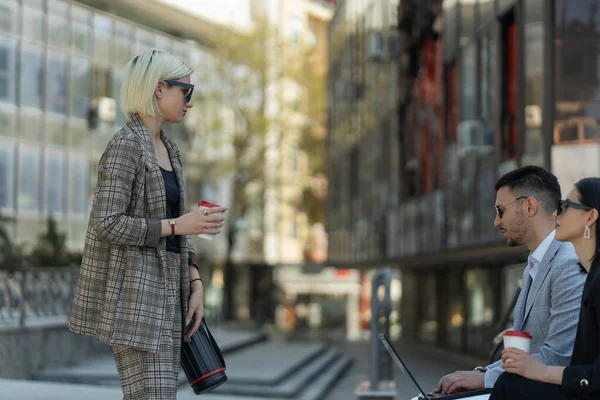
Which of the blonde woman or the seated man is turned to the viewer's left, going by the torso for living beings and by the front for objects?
the seated man

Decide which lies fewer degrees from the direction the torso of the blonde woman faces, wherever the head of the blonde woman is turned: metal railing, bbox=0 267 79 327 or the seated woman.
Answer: the seated woman

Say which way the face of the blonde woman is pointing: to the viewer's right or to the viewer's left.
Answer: to the viewer's right

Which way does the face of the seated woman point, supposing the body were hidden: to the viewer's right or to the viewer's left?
to the viewer's left

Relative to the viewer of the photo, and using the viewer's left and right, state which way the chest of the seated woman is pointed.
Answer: facing to the left of the viewer

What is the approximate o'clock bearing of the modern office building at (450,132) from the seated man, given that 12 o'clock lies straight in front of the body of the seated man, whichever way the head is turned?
The modern office building is roughly at 3 o'clock from the seated man.

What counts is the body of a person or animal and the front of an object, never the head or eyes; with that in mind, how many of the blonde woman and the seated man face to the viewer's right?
1

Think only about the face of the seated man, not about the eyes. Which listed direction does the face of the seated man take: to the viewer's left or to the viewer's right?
to the viewer's left

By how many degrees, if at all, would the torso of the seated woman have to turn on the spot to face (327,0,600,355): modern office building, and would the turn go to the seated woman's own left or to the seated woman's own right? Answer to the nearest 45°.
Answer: approximately 90° to the seated woman's own right

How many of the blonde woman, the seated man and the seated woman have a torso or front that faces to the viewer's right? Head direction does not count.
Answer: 1

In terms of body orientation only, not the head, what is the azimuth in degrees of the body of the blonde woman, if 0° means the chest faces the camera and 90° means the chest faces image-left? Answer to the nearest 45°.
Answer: approximately 270°

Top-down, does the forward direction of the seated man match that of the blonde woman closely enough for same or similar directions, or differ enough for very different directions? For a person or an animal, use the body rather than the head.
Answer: very different directions

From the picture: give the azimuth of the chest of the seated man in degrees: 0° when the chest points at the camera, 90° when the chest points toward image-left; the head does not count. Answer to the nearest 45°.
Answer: approximately 90°
